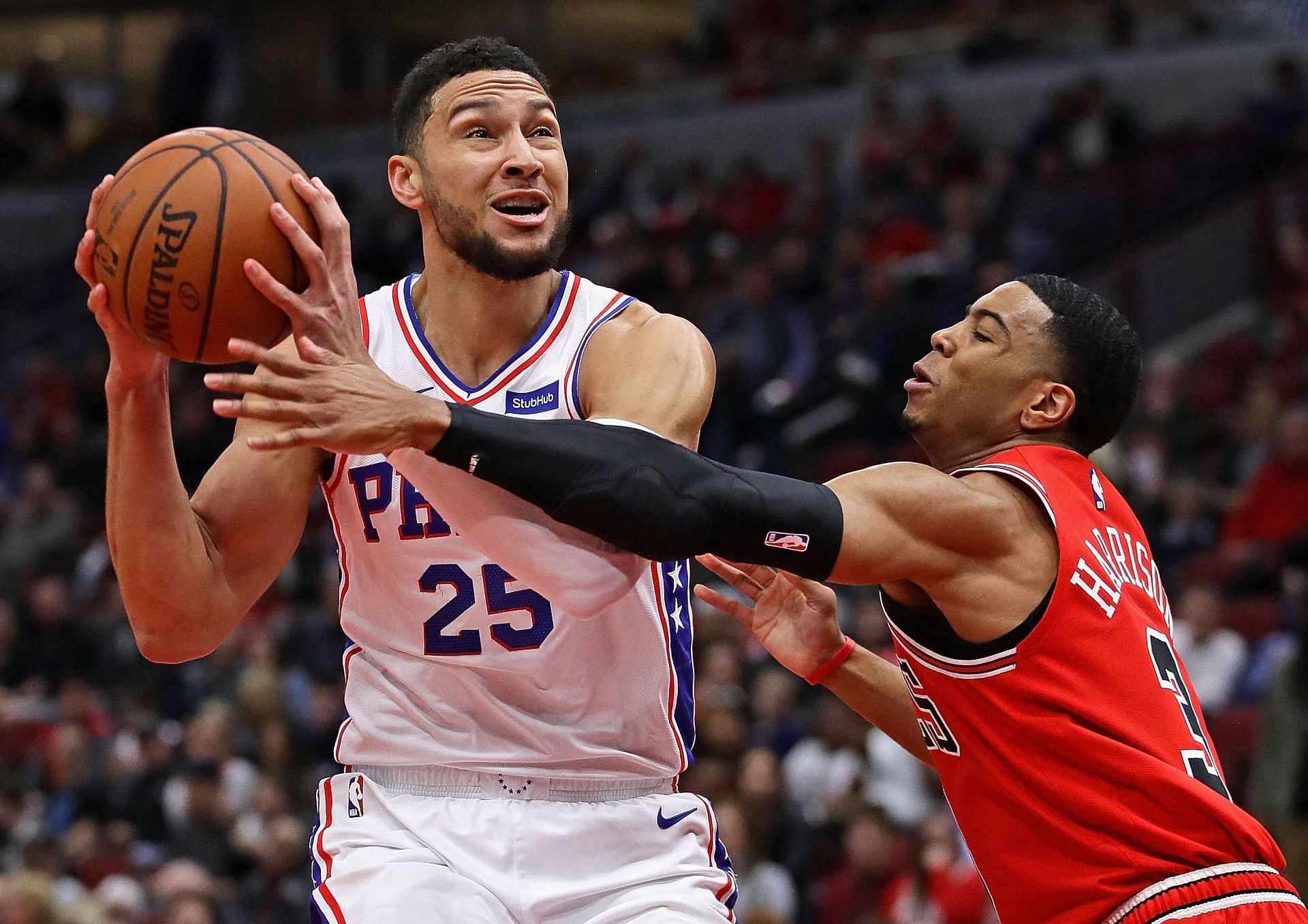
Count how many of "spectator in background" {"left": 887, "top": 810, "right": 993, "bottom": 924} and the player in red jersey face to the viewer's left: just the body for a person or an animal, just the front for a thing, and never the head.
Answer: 1

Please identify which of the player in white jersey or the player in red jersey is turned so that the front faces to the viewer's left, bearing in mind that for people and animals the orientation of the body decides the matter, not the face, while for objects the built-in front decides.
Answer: the player in red jersey

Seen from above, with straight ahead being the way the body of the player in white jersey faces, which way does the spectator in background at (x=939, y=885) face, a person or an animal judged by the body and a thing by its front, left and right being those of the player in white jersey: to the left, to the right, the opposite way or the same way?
the same way

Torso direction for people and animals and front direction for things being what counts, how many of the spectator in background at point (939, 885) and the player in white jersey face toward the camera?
2

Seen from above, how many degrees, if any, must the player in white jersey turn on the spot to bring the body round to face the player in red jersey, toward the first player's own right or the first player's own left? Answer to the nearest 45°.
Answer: approximately 90° to the first player's own left

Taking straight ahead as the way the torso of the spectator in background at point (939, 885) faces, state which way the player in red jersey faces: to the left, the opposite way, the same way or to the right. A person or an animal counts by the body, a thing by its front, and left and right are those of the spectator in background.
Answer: to the right

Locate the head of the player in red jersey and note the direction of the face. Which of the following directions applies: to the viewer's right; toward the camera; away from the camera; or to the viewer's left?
to the viewer's left

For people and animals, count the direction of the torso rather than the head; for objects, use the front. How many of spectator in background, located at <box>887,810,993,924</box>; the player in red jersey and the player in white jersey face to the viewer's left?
1

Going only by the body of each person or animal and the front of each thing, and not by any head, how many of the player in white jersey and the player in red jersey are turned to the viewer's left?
1

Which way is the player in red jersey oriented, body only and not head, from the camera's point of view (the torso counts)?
to the viewer's left

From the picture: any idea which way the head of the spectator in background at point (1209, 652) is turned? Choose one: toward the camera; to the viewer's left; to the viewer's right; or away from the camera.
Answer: toward the camera

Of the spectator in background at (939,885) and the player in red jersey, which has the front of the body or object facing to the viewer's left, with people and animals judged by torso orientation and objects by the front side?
the player in red jersey

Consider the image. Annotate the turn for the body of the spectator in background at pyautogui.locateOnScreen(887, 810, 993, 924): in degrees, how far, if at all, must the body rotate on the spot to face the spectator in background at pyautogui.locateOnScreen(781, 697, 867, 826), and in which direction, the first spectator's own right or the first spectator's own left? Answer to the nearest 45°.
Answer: approximately 135° to the first spectator's own right

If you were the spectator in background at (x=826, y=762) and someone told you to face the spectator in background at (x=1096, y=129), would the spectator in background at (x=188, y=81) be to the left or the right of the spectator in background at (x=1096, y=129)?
left

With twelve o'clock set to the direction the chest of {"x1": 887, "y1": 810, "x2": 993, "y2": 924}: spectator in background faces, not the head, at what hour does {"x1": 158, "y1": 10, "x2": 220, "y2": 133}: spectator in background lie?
{"x1": 158, "y1": 10, "x2": 220, "y2": 133}: spectator in background is roughly at 5 o'clock from {"x1": 887, "y1": 810, "x2": 993, "y2": 924}: spectator in background.

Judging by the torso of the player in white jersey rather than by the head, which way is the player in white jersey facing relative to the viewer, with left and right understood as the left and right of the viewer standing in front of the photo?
facing the viewer

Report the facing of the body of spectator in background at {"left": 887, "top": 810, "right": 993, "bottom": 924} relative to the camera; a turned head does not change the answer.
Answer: toward the camera
